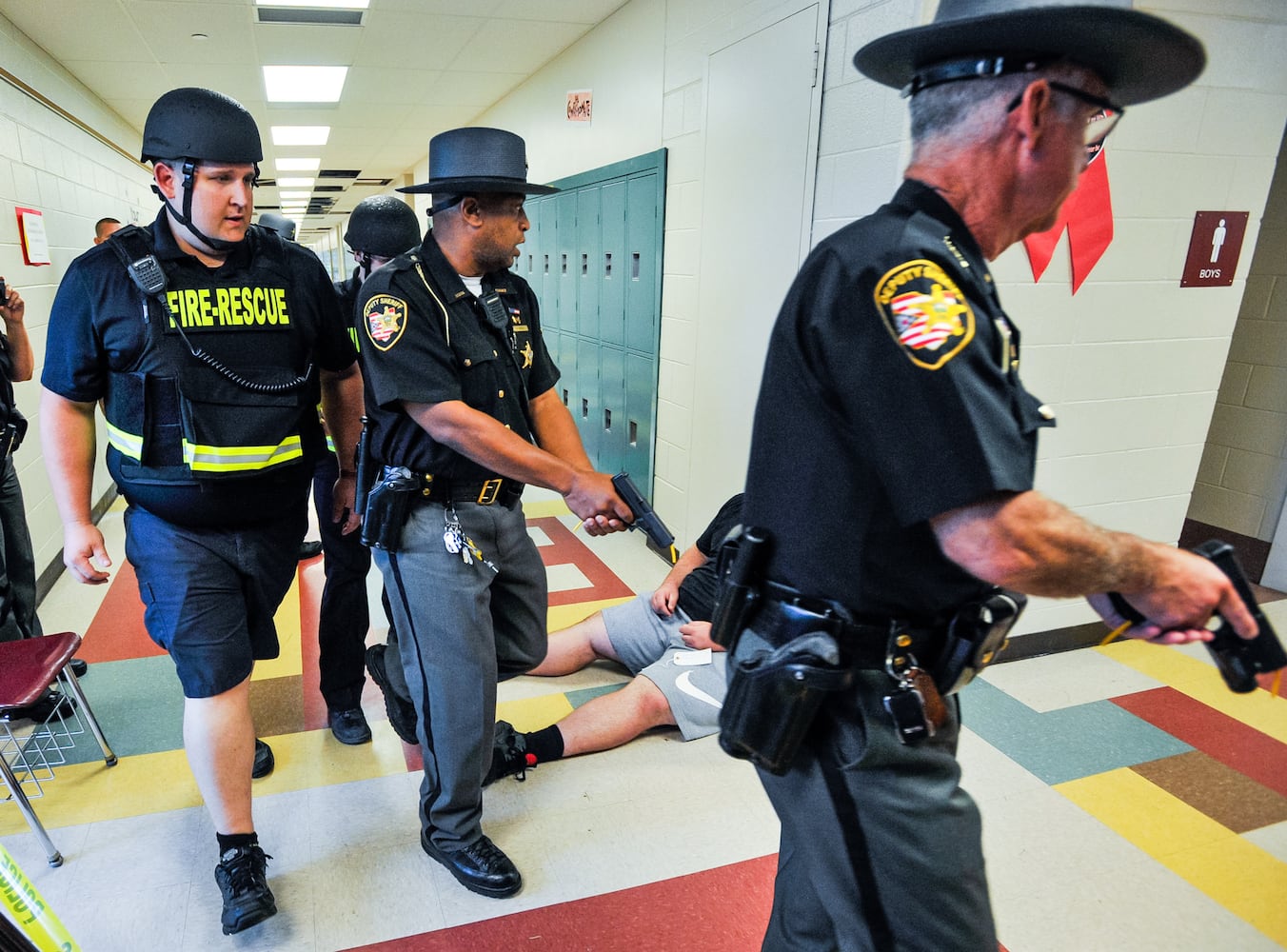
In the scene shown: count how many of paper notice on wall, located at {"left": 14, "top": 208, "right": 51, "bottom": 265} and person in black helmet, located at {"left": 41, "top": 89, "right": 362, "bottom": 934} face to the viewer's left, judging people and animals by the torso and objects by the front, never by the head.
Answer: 0

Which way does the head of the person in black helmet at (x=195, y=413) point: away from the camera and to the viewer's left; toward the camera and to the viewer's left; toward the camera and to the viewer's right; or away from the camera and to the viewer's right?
toward the camera and to the viewer's right

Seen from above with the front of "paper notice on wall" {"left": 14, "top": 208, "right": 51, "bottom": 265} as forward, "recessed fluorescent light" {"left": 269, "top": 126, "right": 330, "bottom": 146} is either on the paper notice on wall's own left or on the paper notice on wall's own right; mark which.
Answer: on the paper notice on wall's own left

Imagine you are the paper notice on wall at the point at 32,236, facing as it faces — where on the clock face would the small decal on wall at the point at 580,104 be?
The small decal on wall is roughly at 11 o'clock from the paper notice on wall.

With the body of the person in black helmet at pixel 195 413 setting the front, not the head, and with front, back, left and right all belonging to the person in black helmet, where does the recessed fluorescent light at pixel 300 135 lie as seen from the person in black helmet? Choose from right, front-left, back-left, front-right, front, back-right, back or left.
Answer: back-left

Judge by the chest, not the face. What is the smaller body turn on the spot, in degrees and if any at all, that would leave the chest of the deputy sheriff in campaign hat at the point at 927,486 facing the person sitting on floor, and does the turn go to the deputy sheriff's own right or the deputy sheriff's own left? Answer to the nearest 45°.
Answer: approximately 135° to the deputy sheriff's own left

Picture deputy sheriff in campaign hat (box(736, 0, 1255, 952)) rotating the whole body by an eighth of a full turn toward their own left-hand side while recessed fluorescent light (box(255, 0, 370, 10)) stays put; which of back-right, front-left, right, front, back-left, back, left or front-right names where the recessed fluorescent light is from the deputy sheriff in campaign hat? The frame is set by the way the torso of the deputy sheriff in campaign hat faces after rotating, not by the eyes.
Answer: left

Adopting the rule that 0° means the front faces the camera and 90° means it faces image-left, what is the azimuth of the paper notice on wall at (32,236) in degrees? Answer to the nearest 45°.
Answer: approximately 315°

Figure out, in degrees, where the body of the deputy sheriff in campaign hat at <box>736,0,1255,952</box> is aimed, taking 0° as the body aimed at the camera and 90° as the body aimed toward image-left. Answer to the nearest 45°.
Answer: approximately 270°

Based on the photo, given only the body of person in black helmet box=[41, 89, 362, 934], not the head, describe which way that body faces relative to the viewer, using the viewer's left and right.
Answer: facing the viewer and to the right of the viewer

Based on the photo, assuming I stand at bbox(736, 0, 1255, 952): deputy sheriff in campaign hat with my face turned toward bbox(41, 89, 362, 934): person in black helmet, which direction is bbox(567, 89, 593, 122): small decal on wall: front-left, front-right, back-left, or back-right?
front-right

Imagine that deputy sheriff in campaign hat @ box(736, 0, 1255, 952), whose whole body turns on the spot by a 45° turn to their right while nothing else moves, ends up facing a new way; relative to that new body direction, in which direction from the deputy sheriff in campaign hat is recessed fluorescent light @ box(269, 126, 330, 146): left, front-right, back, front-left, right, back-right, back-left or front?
back
